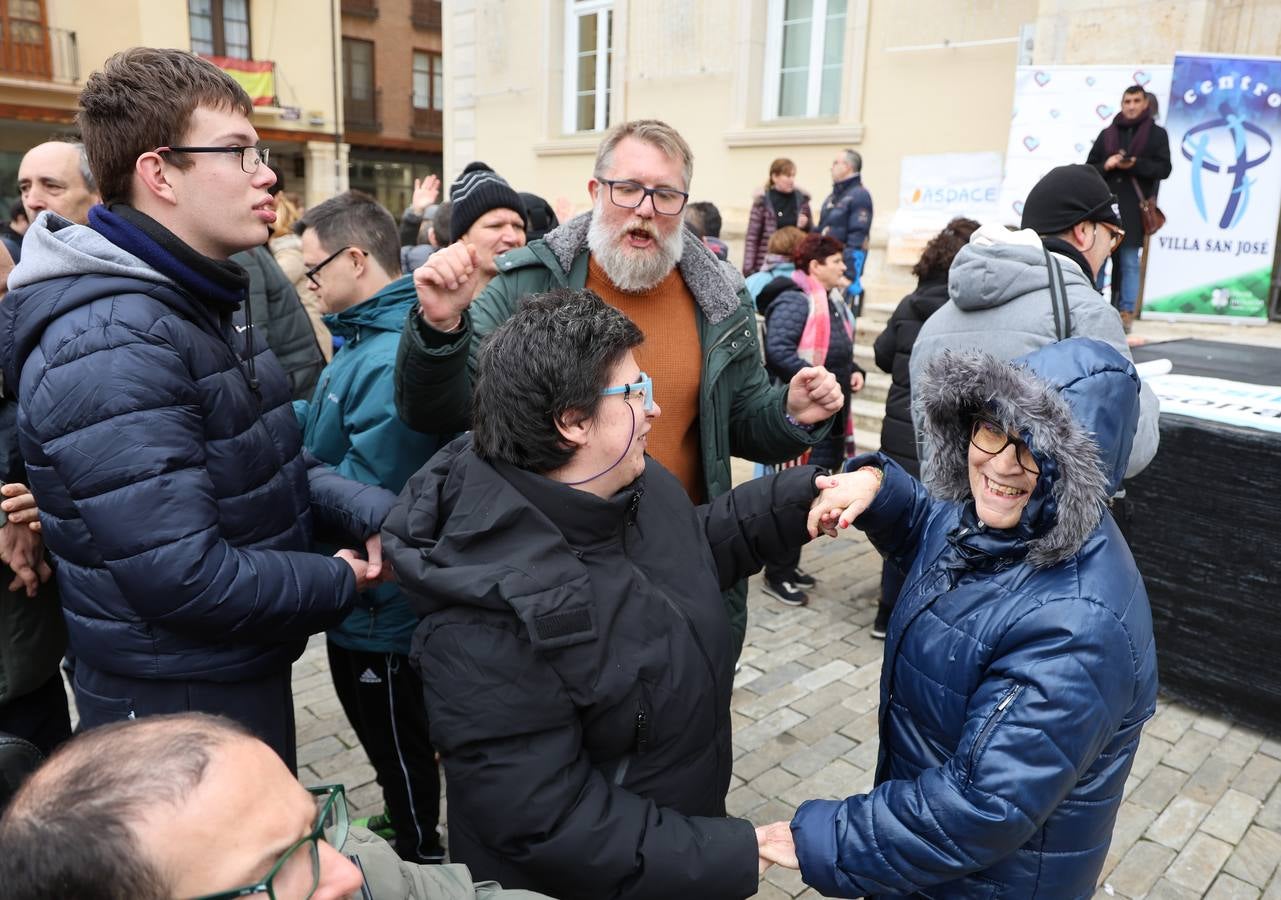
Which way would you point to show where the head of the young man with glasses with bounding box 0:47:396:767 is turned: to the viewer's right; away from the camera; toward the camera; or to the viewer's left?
to the viewer's right

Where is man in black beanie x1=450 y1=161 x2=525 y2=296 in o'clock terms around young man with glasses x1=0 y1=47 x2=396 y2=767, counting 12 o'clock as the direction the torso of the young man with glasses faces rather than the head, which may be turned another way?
The man in black beanie is roughly at 10 o'clock from the young man with glasses.

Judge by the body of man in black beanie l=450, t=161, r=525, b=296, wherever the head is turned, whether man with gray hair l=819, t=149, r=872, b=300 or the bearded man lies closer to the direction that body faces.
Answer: the bearded man

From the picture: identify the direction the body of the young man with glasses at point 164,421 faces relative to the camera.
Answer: to the viewer's right

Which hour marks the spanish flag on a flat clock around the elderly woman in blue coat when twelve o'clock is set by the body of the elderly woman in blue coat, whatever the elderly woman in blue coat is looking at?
The spanish flag is roughly at 3 o'clock from the elderly woman in blue coat.

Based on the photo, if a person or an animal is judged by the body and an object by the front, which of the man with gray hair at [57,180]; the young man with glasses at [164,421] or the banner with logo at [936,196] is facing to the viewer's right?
the young man with glasses

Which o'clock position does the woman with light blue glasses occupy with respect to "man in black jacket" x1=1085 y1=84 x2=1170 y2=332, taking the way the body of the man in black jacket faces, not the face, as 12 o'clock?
The woman with light blue glasses is roughly at 12 o'clock from the man in black jacket.

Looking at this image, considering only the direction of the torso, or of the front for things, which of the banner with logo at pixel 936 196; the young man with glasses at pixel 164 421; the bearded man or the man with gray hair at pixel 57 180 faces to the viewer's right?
the young man with glasses

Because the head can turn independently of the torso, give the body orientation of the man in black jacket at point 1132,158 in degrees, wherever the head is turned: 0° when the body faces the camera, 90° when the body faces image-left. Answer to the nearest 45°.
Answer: approximately 0°

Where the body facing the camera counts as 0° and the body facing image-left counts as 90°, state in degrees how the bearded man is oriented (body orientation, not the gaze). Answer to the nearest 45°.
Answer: approximately 0°

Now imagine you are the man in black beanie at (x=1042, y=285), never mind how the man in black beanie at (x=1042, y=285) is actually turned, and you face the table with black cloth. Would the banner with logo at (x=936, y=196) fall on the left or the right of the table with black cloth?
left
